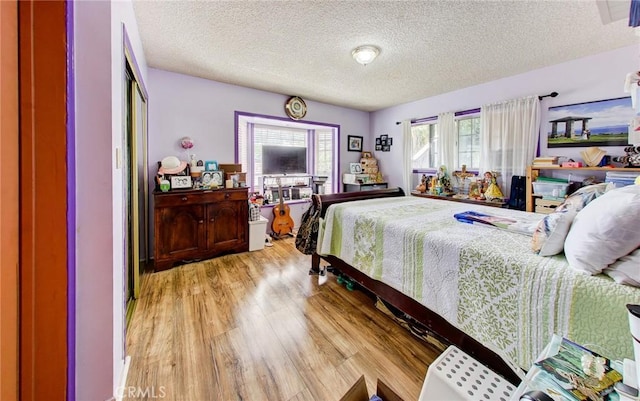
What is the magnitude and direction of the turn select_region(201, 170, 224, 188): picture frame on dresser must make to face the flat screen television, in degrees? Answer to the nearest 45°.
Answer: approximately 135° to its left

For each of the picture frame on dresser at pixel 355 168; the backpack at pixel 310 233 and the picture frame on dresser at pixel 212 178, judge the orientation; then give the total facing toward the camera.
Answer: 2

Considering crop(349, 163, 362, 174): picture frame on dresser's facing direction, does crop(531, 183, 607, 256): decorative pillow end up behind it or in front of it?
in front

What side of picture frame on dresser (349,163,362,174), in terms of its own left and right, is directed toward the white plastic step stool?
front

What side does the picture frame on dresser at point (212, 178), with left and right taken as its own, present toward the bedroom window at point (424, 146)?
left

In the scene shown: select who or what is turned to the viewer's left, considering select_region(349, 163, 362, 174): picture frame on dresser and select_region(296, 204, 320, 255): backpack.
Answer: the backpack

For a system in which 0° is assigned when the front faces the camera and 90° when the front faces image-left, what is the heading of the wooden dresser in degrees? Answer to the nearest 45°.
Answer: approximately 315°

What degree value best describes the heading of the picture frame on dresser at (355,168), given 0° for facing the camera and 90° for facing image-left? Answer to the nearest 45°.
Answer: approximately 0°

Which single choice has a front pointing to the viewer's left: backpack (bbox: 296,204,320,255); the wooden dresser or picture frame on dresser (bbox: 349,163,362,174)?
the backpack

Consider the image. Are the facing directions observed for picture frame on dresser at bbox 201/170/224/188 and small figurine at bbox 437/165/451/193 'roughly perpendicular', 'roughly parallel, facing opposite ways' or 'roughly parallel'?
roughly perpendicular

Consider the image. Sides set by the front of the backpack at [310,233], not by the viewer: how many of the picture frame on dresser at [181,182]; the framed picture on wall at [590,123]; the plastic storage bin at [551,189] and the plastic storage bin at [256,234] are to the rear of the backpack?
2

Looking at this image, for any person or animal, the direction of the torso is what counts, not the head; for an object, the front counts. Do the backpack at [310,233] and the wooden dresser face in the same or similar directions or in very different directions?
very different directions

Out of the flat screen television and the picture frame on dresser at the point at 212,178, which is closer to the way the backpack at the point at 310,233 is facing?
the picture frame on dresser

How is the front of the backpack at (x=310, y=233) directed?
to the viewer's left
